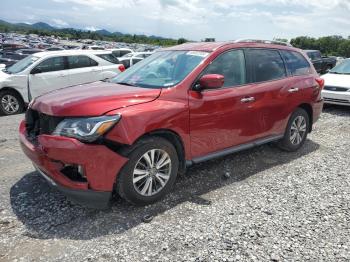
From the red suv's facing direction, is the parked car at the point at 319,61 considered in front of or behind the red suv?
behind

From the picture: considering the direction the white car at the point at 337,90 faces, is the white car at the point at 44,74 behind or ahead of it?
ahead

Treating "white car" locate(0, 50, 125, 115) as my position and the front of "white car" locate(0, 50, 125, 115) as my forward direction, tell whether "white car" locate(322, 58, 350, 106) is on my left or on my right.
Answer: on my left

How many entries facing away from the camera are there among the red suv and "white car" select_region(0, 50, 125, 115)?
0

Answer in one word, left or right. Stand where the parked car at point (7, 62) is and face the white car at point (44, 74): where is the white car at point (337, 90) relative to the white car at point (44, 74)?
left

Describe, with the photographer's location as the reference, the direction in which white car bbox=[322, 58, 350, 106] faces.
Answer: facing the viewer and to the left of the viewer

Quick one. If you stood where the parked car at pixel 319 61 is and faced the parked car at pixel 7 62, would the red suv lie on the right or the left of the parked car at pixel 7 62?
left

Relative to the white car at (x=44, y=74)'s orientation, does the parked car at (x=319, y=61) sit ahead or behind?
behind

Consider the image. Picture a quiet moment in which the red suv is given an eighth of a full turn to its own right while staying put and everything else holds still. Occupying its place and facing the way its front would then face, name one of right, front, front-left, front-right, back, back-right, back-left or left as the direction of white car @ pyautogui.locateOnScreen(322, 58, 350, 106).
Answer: back-right
